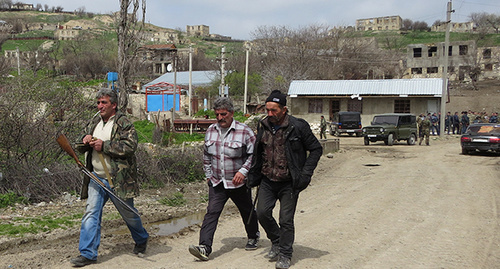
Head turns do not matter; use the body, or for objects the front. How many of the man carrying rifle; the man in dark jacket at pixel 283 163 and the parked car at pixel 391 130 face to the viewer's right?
0

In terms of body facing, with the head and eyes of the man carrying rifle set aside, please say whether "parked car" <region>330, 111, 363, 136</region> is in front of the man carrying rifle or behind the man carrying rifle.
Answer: behind

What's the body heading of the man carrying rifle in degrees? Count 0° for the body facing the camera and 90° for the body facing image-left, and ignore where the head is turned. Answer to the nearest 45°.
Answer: approximately 45°

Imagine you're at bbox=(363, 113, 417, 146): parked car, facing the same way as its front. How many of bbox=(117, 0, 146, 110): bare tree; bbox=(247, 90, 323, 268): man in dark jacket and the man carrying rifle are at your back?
0

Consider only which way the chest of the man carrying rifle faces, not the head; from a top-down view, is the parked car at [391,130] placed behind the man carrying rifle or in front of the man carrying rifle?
behind

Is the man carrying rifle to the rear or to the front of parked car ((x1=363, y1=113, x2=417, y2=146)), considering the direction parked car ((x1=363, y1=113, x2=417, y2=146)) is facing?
to the front

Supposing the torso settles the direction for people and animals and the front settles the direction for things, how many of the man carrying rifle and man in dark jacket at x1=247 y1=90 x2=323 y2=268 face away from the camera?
0

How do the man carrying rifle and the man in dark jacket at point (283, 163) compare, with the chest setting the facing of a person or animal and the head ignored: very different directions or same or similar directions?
same or similar directions

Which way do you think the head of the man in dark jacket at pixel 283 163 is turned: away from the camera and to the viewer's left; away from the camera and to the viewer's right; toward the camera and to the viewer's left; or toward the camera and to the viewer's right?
toward the camera and to the viewer's left

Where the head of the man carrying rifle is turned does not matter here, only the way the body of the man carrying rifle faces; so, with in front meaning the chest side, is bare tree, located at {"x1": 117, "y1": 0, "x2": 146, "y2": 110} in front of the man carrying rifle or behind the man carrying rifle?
behind

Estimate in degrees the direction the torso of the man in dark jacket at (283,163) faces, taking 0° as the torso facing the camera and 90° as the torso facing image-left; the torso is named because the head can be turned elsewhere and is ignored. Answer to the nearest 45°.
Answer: approximately 45°

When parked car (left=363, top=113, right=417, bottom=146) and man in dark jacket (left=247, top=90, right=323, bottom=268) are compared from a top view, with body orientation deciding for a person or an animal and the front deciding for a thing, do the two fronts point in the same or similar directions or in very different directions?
same or similar directions

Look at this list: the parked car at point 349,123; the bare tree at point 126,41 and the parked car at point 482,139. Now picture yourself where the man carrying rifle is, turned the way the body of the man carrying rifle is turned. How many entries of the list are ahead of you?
0
